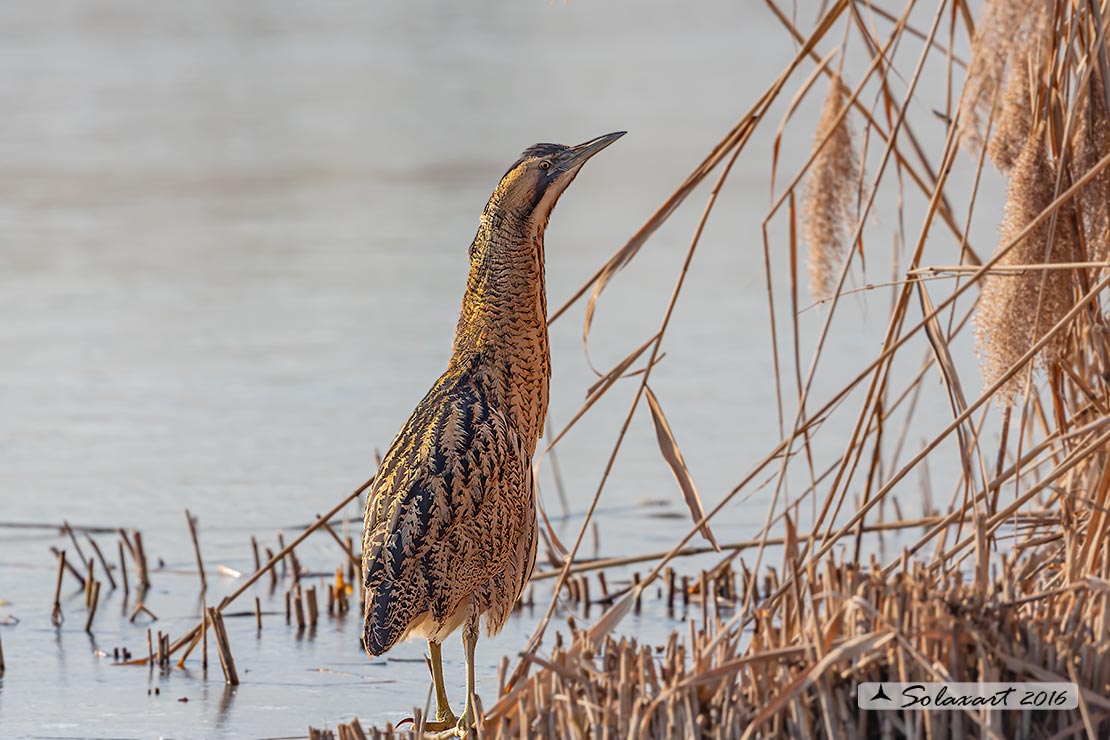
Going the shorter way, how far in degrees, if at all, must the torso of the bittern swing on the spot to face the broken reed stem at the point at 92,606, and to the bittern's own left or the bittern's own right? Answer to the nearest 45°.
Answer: approximately 135° to the bittern's own left

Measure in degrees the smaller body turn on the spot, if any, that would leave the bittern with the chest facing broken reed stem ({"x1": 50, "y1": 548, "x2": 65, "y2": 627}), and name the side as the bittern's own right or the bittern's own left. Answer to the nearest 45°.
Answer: approximately 135° to the bittern's own left

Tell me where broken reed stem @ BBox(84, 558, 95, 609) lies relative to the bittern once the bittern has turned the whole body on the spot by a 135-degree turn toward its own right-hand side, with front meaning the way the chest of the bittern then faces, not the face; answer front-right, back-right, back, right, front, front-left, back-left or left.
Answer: right

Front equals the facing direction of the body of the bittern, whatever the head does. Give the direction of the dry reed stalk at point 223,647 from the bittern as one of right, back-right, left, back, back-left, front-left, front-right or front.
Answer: back-left

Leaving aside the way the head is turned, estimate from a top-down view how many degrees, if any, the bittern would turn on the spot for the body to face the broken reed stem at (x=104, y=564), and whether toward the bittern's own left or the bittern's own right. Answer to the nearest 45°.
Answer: approximately 135° to the bittern's own left

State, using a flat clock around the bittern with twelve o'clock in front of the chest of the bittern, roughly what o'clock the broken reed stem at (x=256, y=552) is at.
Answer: The broken reed stem is roughly at 8 o'clock from the bittern.

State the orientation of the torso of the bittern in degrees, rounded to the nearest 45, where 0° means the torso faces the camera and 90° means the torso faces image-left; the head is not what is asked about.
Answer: approximately 270°

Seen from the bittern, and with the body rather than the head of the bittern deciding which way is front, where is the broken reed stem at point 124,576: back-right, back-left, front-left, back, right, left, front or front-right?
back-left

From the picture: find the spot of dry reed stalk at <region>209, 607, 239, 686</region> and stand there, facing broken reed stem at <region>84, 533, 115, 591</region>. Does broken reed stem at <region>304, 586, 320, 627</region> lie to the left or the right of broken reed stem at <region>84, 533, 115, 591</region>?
right
